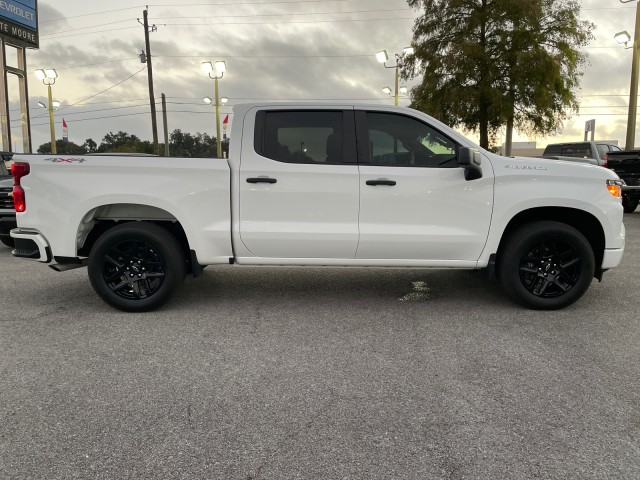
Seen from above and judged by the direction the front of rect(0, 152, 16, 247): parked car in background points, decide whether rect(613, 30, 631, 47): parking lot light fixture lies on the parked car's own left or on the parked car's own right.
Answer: on the parked car's own left

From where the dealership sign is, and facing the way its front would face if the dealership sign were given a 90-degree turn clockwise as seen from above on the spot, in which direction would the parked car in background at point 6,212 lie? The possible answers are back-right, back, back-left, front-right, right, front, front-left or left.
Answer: front-left

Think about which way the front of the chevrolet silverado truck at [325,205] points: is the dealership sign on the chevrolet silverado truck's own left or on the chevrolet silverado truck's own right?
on the chevrolet silverado truck's own left

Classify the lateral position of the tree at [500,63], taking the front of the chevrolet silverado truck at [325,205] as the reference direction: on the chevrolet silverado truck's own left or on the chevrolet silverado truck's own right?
on the chevrolet silverado truck's own left

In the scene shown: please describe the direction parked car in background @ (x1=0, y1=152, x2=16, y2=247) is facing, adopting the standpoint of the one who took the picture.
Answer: facing the viewer and to the right of the viewer

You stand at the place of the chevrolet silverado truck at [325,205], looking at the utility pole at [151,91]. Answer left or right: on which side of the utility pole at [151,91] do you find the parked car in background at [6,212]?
left

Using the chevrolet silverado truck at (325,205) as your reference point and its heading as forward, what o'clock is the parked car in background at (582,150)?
The parked car in background is roughly at 10 o'clock from the chevrolet silverado truck.

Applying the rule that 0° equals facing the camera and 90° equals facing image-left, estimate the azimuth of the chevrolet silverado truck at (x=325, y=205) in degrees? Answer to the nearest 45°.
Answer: approximately 270°

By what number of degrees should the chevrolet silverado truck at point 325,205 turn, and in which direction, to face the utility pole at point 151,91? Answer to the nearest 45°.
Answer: approximately 90° to its left

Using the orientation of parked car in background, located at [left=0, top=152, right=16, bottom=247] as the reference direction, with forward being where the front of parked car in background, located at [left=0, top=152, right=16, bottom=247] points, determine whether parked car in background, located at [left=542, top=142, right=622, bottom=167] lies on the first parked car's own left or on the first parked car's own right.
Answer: on the first parked car's own left

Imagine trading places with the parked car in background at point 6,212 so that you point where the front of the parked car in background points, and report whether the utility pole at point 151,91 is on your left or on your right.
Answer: on your left

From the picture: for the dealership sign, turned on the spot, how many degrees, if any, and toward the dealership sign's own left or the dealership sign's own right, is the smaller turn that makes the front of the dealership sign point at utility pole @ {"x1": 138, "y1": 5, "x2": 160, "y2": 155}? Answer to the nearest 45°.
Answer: approximately 90° to the dealership sign's own left

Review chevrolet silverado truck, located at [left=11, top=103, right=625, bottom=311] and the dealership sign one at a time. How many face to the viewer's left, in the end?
0
